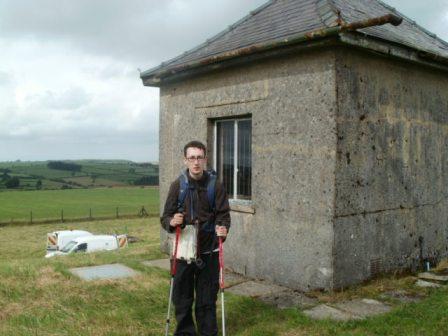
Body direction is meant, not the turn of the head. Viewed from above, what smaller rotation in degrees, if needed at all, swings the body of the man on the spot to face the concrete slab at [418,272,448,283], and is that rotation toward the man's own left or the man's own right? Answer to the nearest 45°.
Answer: approximately 135° to the man's own left

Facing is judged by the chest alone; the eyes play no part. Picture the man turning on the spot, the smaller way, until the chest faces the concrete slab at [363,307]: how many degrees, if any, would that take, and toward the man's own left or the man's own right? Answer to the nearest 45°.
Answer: approximately 135° to the man's own left

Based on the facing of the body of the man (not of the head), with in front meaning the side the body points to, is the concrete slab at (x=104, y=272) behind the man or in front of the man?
behind

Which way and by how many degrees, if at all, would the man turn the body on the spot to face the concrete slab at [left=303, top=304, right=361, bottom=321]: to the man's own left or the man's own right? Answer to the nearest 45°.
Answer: approximately 135° to the man's own left

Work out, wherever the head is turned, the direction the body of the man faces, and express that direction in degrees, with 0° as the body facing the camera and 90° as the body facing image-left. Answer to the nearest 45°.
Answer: approximately 0°

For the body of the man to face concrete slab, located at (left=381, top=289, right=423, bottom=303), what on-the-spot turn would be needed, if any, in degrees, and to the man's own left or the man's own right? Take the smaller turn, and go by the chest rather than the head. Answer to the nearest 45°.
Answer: approximately 135° to the man's own left

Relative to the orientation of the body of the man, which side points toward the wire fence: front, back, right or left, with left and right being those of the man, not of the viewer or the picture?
back

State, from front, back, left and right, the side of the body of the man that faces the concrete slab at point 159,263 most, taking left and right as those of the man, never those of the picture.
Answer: back

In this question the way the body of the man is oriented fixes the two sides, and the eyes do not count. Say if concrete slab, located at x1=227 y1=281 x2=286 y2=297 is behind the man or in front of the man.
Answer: behind

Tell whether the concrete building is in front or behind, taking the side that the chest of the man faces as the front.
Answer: behind
